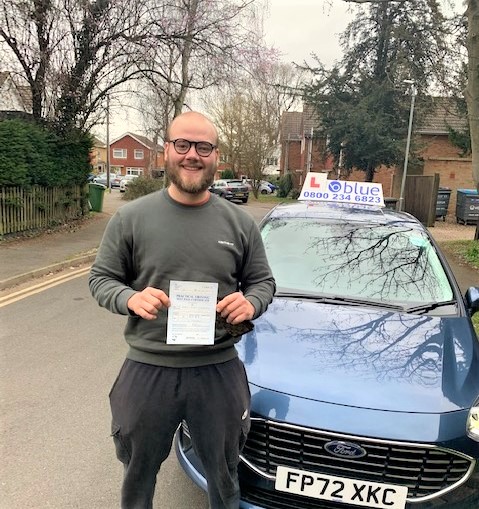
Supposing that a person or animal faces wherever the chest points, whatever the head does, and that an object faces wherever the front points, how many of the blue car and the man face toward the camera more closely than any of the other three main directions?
2

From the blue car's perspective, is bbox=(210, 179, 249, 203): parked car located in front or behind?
behind

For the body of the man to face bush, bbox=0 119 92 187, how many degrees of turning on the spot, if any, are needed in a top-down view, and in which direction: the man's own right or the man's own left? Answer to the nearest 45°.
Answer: approximately 180°

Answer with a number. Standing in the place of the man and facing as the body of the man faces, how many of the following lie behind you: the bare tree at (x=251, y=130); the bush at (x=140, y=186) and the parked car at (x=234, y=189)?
3

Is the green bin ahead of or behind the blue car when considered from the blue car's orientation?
behind

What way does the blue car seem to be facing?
toward the camera

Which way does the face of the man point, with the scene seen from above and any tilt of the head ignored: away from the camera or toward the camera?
toward the camera

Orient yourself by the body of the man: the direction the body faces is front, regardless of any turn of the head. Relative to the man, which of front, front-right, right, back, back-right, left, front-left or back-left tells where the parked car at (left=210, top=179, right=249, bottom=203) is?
back

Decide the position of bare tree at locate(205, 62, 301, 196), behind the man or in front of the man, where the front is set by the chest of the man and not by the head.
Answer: behind

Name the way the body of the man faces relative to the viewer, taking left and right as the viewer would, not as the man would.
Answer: facing the viewer

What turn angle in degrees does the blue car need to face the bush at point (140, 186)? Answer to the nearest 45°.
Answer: approximately 135° to its right

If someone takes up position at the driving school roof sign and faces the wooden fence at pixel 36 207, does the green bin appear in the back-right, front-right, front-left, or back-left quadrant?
front-right

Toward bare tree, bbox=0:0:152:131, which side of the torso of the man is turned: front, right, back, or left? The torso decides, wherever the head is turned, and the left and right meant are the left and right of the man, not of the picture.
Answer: back

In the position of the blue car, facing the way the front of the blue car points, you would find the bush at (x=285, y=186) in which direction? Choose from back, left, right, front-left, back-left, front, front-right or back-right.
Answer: back
